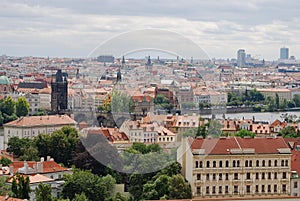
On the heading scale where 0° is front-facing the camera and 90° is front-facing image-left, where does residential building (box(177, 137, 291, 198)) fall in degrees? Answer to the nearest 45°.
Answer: approximately 0°

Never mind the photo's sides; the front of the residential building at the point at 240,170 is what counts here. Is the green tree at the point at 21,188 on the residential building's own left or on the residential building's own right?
on the residential building's own right

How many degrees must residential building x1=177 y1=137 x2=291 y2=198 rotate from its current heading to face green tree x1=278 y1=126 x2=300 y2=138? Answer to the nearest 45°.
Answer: approximately 180°

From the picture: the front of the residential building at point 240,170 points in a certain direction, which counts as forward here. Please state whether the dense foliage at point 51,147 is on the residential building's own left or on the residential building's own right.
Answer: on the residential building's own right

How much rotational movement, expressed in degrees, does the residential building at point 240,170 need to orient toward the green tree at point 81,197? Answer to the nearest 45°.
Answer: approximately 45° to its right

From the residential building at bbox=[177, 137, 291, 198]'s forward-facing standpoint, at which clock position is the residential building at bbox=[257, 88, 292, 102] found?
the residential building at bbox=[257, 88, 292, 102] is roughly at 6 o'clock from the residential building at bbox=[177, 137, 291, 198].

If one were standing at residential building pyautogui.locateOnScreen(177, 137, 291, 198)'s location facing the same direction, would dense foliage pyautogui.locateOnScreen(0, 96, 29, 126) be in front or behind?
behind

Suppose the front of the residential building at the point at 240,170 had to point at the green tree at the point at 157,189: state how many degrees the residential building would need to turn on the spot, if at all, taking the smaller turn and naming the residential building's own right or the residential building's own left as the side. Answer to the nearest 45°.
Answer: approximately 45° to the residential building's own right

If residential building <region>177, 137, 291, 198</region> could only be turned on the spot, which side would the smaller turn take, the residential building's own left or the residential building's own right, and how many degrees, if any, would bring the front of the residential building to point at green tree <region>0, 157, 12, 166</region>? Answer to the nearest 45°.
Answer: approximately 90° to the residential building's own right
